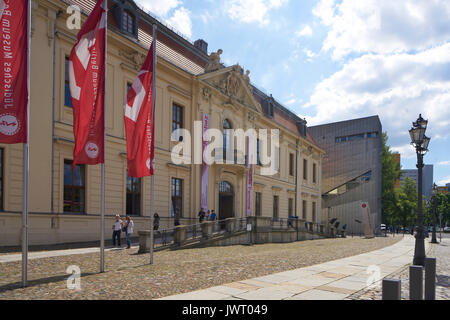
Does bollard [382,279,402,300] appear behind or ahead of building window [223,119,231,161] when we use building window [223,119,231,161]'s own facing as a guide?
ahead

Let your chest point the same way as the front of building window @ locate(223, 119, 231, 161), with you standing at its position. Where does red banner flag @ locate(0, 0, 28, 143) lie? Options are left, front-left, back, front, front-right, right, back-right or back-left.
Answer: front-right

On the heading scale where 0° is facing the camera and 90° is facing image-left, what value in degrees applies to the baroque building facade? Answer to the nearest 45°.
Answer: approximately 315°

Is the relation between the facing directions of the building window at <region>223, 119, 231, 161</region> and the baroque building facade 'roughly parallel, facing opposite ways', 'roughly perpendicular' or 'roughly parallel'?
roughly parallel

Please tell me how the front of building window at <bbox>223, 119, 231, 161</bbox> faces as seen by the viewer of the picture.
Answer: facing the viewer and to the right of the viewer

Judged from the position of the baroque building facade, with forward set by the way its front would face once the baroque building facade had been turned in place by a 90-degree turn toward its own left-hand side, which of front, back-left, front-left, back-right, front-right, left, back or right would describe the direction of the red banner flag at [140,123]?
back-right

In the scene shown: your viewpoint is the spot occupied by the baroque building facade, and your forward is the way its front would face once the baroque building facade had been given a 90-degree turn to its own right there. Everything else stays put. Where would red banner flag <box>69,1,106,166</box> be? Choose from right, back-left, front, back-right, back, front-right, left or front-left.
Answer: front-left
